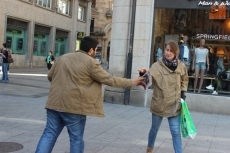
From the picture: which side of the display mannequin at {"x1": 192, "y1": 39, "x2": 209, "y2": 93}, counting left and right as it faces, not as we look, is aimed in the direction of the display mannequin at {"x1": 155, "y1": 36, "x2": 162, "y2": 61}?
right

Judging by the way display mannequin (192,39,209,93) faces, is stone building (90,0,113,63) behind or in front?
behind

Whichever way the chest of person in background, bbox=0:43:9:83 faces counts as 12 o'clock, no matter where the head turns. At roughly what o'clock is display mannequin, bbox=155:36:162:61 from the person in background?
The display mannequin is roughly at 8 o'clock from the person in background.

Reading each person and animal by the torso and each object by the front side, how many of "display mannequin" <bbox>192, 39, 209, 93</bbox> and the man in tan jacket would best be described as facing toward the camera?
1

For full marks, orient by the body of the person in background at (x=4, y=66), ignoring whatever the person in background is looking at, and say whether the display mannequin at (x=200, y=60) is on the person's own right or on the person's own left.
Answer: on the person's own left

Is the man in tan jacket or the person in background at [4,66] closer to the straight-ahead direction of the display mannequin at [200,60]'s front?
the man in tan jacket

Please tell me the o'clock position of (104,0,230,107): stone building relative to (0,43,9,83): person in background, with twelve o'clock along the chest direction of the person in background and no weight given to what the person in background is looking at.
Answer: The stone building is roughly at 8 o'clock from the person in background.

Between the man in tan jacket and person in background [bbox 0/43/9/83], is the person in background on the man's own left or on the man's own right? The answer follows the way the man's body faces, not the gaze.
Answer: on the man's own left

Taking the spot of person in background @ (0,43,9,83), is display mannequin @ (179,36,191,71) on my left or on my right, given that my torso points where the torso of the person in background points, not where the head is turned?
on my left
